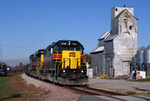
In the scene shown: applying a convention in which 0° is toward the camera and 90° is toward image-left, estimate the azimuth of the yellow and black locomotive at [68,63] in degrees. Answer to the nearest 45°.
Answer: approximately 315°
